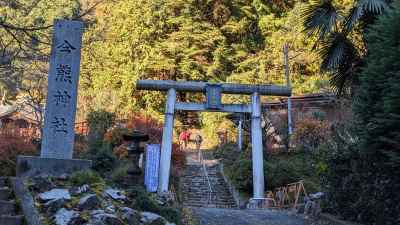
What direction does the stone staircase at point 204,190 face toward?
toward the camera

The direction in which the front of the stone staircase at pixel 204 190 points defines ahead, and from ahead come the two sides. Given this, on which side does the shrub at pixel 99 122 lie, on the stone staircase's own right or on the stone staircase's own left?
on the stone staircase's own right

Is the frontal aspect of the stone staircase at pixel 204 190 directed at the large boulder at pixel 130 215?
yes

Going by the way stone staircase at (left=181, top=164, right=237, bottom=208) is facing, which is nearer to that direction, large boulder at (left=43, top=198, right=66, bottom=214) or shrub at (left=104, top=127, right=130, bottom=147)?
the large boulder

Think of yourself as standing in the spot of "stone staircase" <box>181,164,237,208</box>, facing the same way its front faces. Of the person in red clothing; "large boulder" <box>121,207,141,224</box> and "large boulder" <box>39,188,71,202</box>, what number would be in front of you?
2

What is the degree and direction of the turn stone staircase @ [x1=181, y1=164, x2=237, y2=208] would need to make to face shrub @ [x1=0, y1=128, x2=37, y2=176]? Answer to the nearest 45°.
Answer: approximately 45° to its right

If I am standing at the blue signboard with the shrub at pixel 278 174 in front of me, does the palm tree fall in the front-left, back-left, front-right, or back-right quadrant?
front-right

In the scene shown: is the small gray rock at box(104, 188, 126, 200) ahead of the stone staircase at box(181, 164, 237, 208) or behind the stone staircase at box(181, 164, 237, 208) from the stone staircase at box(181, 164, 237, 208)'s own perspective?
ahead

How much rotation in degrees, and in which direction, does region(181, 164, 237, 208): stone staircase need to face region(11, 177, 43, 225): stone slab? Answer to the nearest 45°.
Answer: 0° — it already faces it

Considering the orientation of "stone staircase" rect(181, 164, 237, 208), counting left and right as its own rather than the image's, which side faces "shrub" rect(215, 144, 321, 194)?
left

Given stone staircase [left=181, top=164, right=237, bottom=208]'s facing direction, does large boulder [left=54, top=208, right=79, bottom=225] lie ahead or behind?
ahead
